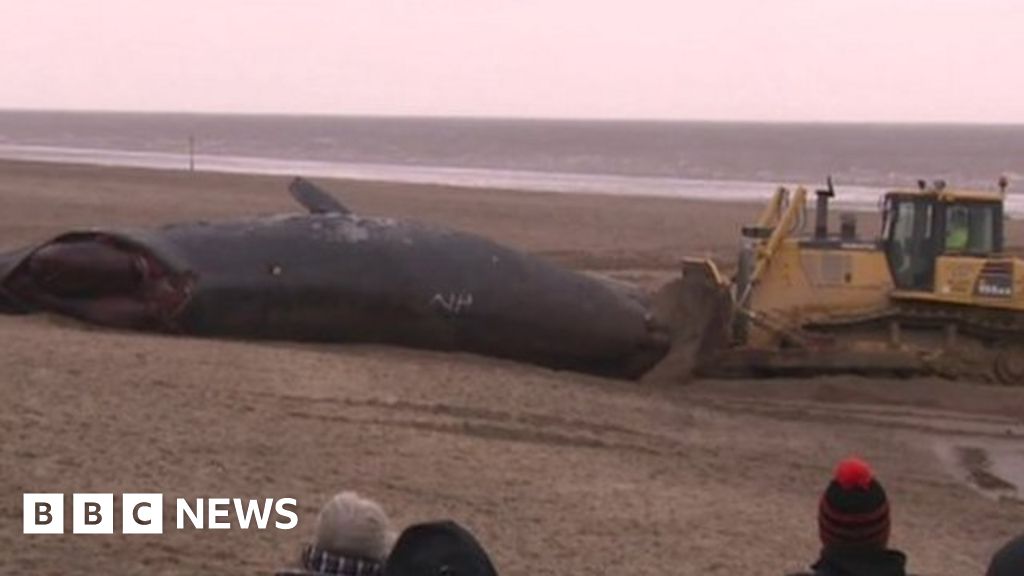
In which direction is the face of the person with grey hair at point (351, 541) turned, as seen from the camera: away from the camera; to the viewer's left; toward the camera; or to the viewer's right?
away from the camera

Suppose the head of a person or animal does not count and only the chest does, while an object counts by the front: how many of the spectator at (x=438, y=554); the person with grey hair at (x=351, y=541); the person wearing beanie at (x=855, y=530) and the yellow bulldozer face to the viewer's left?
1

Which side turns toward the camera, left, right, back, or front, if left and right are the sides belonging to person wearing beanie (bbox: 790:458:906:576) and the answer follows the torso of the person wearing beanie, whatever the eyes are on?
back

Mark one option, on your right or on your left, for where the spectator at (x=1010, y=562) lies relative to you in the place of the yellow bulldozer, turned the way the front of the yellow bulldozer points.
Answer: on your left

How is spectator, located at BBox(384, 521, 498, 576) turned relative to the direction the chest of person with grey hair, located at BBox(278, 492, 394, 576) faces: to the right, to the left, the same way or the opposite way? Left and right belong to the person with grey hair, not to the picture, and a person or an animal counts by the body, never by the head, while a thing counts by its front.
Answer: the same way

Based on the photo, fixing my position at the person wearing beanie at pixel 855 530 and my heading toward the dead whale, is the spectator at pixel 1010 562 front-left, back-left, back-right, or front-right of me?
back-right

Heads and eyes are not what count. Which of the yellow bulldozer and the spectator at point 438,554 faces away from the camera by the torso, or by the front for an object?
the spectator

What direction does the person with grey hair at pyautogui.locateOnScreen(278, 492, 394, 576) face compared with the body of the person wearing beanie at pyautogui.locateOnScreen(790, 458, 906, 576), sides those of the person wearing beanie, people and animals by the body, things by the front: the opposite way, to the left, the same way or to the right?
the same way

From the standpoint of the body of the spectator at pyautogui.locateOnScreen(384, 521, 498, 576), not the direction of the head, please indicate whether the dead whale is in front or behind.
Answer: in front

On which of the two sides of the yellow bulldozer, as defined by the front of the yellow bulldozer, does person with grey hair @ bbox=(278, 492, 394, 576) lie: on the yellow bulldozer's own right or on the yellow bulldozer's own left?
on the yellow bulldozer's own left

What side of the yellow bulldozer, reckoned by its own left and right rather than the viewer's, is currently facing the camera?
left

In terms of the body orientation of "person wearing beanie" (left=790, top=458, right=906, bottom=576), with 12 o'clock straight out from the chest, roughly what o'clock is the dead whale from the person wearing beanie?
The dead whale is roughly at 11 o'clock from the person wearing beanie.

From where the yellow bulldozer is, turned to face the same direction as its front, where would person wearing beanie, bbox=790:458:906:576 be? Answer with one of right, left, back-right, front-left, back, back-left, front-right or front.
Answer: left

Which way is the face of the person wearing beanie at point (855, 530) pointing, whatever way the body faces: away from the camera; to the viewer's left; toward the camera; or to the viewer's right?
away from the camera

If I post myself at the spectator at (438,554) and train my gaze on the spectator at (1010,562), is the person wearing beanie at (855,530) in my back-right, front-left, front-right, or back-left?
front-left

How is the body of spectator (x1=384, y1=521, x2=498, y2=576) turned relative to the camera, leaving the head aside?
away from the camera

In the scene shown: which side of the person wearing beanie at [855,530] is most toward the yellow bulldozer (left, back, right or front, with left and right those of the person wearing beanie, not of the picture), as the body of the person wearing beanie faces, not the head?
front

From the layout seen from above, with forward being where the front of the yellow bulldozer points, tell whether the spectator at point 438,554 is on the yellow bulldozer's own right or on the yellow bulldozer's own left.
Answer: on the yellow bulldozer's own left
